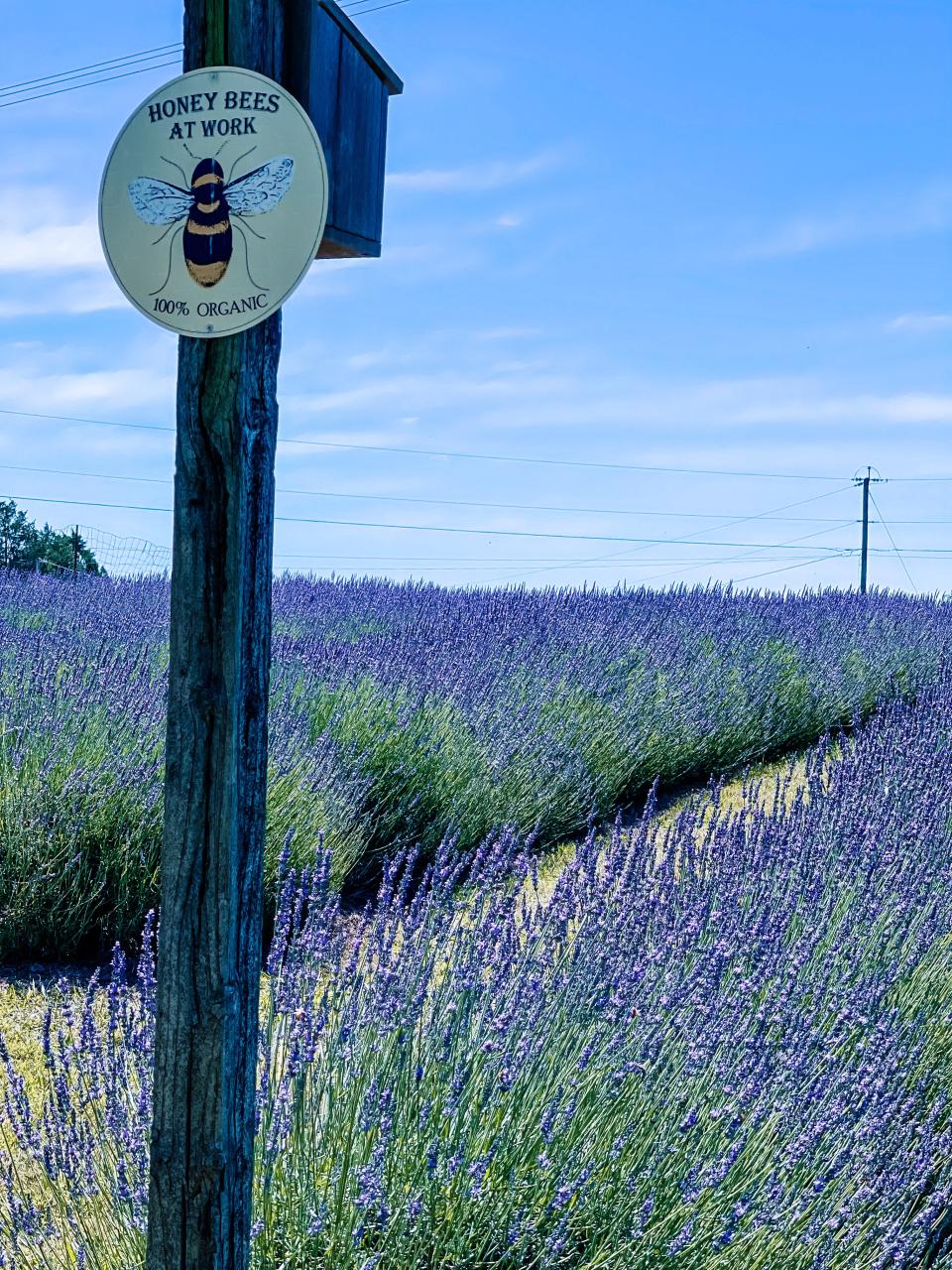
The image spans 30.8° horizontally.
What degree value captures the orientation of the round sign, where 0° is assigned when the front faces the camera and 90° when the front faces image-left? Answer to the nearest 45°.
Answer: approximately 45°

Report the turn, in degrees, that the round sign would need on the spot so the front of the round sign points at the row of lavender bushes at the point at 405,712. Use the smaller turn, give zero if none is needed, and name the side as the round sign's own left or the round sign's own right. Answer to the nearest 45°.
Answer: approximately 135° to the round sign's own right
